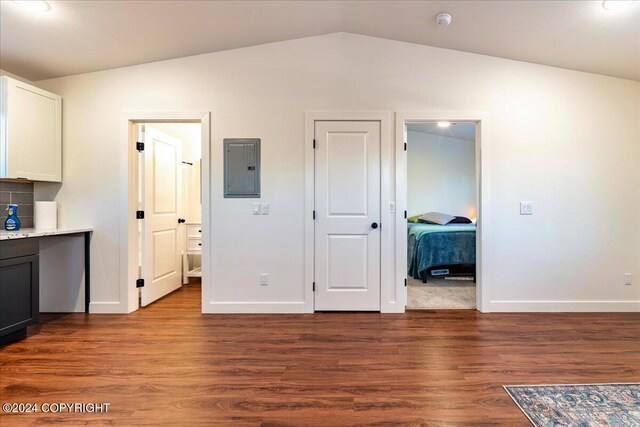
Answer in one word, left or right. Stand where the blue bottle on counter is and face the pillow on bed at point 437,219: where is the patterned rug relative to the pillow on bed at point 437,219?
right

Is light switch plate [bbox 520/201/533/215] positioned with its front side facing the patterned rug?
yes

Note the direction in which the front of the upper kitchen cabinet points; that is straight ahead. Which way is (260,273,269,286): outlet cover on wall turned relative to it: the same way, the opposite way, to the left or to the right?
to the right

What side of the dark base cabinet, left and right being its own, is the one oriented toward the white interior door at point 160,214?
left

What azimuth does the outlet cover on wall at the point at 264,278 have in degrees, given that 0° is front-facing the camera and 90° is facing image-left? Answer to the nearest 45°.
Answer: approximately 0°

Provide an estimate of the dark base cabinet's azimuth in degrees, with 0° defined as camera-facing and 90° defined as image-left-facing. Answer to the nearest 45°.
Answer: approximately 315°
